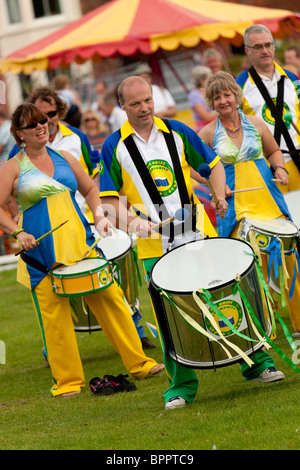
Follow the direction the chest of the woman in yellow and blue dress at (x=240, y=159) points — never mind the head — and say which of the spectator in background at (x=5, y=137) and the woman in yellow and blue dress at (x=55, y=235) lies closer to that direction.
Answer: the woman in yellow and blue dress

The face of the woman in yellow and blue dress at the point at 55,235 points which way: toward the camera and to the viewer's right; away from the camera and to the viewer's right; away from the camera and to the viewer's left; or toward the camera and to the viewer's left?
toward the camera and to the viewer's right

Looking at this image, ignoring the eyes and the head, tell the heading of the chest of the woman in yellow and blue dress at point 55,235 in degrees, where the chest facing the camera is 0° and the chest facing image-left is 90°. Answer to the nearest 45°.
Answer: approximately 315°

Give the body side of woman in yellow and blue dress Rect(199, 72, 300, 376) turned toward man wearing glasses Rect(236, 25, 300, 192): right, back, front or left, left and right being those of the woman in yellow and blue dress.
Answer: back

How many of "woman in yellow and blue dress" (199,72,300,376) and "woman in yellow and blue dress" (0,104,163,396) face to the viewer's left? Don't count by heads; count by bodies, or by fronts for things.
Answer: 0

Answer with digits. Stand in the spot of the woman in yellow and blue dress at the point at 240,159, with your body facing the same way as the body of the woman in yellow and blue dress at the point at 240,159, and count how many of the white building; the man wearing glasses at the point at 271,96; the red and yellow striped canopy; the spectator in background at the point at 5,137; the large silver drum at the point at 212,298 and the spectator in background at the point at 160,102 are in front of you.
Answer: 1

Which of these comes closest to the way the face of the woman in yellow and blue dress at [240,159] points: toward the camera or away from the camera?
toward the camera

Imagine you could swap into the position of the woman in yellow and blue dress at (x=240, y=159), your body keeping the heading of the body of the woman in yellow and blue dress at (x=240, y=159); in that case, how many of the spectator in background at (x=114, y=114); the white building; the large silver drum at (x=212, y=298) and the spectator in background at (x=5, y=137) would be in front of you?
1

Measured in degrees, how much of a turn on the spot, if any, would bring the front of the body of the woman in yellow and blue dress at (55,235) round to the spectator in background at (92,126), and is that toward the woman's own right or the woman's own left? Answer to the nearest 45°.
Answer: approximately 135° to the woman's own left

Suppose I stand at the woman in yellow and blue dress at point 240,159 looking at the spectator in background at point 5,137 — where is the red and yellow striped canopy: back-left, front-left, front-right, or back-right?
front-right

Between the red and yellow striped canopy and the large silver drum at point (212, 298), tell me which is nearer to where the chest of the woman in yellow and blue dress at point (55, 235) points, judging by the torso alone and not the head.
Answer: the large silver drum

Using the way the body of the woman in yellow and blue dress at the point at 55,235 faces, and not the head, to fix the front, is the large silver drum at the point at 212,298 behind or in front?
in front

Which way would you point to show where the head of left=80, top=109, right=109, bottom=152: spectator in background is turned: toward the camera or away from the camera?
toward the camera

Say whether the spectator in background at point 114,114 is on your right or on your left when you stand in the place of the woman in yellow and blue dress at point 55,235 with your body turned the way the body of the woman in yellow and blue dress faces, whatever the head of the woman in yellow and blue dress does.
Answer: on your left

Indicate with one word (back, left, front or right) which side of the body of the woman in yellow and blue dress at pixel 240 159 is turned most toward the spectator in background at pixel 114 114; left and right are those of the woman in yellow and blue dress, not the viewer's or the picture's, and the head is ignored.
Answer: back

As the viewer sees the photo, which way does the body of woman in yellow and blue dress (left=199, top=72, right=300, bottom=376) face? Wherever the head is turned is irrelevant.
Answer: toward the camera
